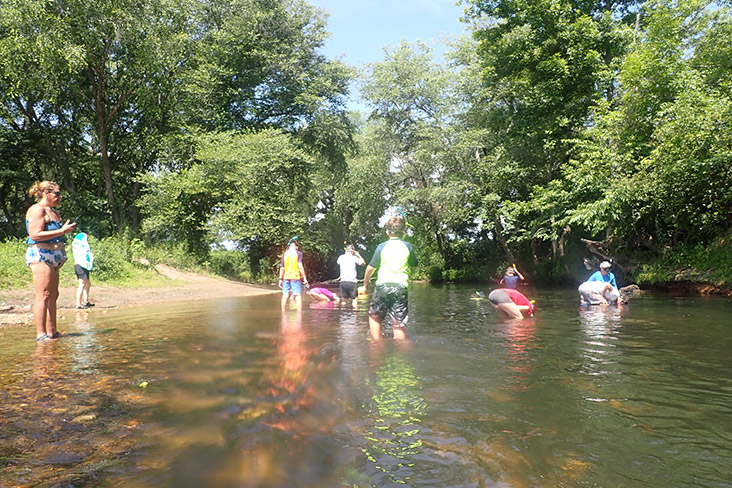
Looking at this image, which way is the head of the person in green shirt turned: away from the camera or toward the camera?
away from the camera

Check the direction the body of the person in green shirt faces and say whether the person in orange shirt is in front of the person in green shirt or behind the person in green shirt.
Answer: in front

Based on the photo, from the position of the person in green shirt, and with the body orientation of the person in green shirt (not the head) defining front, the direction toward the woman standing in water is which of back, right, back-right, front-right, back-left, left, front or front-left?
left

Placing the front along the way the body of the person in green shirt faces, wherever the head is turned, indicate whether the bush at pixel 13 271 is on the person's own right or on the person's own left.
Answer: on the person's own left

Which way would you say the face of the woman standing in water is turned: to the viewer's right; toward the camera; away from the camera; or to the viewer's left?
to the viewer's right

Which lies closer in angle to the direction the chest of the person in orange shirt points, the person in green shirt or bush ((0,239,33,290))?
the bush

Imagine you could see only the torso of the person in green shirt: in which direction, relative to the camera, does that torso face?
away from the camera

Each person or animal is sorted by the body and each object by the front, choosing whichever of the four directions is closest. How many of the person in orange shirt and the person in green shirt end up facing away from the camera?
2

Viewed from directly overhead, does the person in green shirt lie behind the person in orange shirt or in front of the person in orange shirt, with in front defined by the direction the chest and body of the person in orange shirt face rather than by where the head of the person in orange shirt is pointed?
behind

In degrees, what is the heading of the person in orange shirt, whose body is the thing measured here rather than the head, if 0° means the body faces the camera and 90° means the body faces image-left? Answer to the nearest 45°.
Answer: approximately 180°
